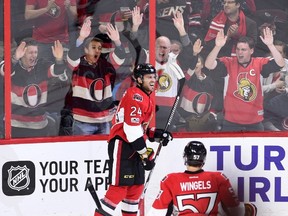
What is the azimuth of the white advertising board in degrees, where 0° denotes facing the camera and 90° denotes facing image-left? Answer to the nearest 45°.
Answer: approximately 0°

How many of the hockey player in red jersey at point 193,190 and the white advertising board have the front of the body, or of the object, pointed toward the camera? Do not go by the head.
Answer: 1

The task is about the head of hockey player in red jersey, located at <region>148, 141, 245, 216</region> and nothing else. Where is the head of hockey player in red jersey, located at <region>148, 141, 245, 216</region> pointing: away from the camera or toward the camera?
away from the camera

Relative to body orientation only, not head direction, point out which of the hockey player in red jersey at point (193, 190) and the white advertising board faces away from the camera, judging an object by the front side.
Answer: the hockey player in red jersey

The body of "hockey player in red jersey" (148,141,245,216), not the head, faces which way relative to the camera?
away from the camera

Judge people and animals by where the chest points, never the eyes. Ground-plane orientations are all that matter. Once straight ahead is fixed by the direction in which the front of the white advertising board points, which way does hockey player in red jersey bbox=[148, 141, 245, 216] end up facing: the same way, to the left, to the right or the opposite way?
the opposite way
